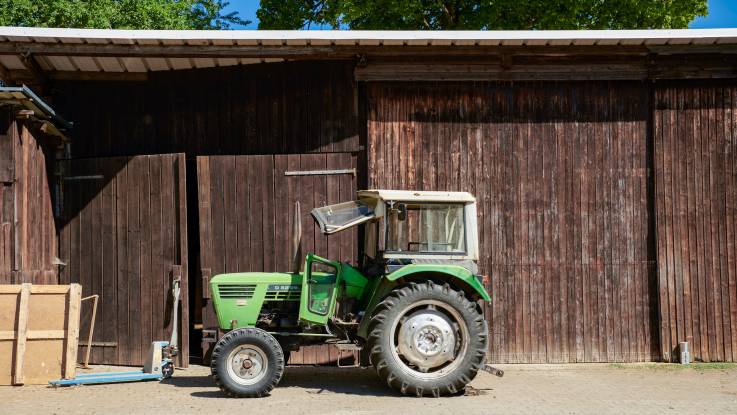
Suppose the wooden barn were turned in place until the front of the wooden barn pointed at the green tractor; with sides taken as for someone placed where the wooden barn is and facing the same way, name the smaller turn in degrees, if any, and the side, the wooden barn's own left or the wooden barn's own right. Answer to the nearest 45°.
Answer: approximately 45° to the wooden barn's own right

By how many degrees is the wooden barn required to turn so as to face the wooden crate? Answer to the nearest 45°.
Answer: approximately 90° to its right

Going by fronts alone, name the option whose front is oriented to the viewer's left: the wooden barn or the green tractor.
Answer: the green tractor

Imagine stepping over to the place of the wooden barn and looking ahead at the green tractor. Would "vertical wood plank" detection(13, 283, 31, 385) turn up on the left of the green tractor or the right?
right

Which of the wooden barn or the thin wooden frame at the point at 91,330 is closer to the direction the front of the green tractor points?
the thin wooden frame

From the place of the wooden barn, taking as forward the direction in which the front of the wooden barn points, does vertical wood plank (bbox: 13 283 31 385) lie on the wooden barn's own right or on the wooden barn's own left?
on the wooden barn's own right

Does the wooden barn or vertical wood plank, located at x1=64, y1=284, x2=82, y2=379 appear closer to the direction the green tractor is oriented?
the vertical wood plank

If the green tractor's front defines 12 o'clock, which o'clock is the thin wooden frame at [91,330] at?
The thin wooden frame is roughly at 1 o'clock from the green tractor.

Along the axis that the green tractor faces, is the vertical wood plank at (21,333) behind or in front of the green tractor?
in front

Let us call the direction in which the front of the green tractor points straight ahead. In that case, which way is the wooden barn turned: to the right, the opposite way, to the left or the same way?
to the left

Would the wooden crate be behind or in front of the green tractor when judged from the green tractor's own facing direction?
in front

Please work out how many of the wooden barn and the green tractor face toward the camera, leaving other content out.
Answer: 1

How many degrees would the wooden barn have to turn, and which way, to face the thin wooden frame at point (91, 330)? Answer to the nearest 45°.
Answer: approximately 90° to its right

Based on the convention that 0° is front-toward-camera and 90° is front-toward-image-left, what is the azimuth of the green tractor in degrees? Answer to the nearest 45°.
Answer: approximately 90°
